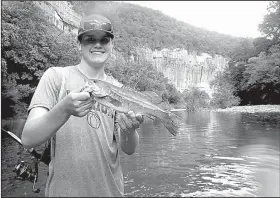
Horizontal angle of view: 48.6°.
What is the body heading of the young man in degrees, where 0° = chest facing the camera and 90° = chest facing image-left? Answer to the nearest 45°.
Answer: approximately 315°
